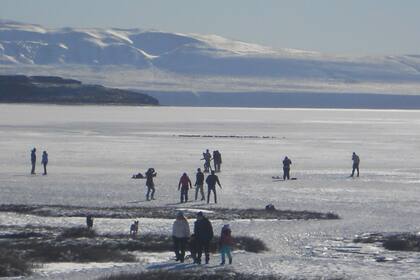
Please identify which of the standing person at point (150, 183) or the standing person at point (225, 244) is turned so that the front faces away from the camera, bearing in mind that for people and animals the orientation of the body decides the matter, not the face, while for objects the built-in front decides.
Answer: the standing person at point (225, 244)

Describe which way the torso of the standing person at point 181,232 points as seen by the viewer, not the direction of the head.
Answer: away from the camera

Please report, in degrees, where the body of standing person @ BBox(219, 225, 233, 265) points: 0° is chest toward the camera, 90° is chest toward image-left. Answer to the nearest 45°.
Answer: approximately 180°
